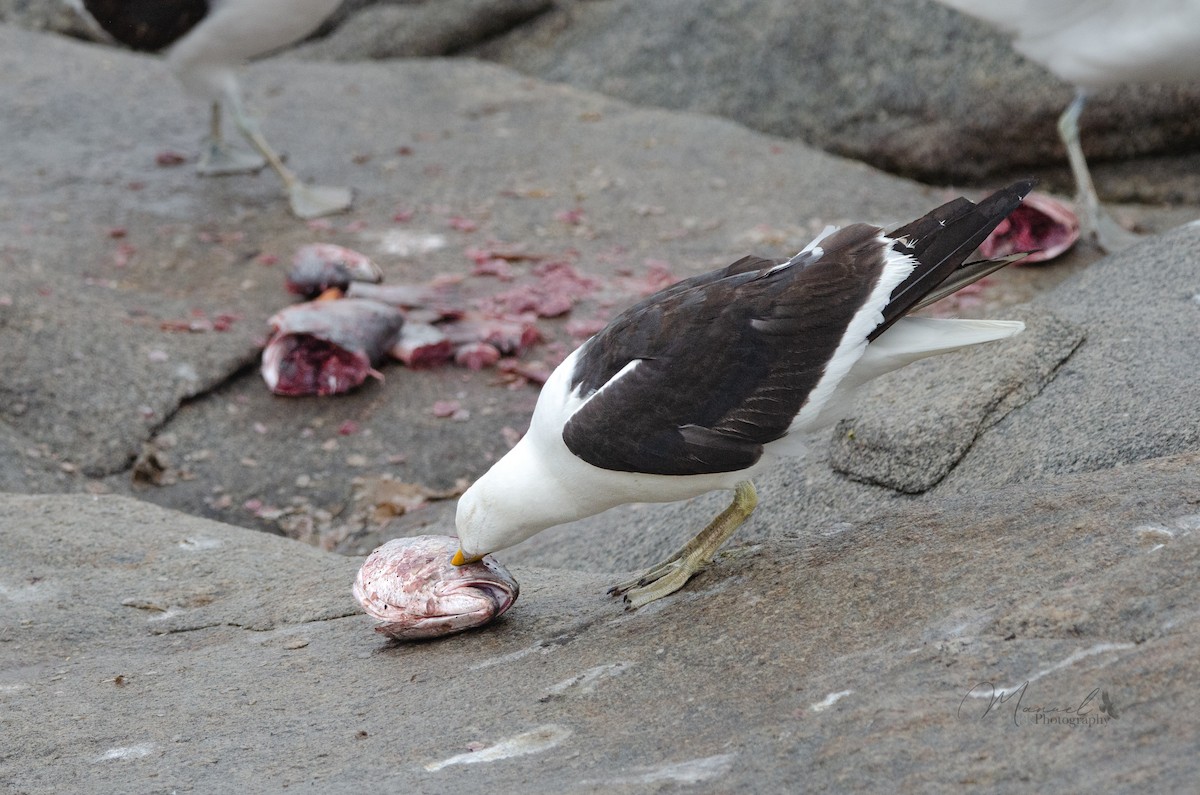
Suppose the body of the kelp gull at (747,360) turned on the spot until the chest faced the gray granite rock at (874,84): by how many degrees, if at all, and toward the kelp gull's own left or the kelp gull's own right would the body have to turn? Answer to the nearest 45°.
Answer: approximately 90° to the kelp gull's own right

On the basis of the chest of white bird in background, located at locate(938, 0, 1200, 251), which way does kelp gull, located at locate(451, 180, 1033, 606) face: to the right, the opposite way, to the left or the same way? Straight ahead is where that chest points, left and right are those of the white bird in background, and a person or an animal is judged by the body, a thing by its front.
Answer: the opposite way

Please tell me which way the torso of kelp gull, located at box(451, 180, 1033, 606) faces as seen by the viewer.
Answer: to the viewer's left

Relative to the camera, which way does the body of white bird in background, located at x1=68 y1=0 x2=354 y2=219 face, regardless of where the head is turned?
to the viewer's right

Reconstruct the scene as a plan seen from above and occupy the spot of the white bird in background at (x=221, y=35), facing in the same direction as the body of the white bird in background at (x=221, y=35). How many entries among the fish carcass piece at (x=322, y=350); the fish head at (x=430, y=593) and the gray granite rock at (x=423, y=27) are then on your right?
2

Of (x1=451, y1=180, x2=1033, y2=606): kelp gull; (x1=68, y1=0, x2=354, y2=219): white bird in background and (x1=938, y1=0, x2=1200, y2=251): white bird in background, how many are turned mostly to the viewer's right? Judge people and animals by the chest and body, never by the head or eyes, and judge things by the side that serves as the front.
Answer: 2

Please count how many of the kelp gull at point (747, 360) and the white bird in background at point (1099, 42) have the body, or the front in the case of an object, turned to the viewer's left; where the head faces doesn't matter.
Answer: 1

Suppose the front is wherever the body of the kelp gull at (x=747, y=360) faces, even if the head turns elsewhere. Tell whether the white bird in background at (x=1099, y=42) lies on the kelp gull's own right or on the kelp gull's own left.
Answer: on the kelp gull's own right

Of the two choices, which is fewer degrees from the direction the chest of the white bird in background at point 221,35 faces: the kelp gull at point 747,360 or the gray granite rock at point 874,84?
the gray granite rock
